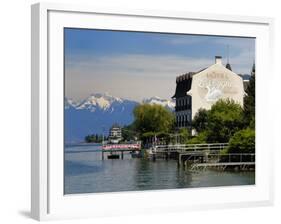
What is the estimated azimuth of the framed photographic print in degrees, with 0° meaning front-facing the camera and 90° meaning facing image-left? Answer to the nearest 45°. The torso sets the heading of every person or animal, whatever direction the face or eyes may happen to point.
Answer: approximately 315°
